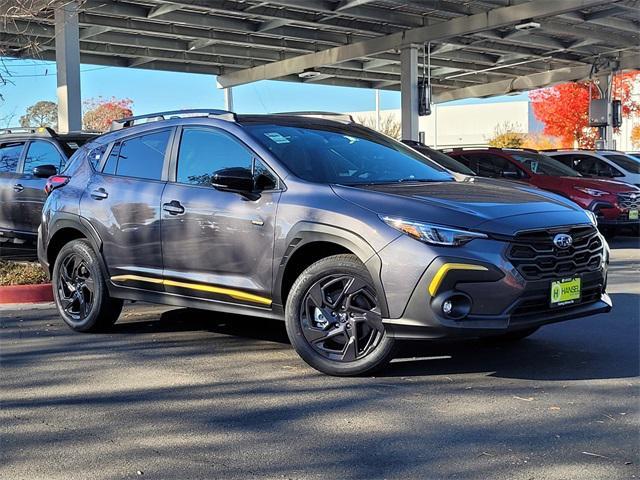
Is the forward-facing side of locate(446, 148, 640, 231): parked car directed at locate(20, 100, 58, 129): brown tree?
no

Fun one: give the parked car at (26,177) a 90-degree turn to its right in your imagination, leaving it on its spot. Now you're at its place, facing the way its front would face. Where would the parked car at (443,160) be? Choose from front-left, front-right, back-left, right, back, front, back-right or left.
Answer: back-left

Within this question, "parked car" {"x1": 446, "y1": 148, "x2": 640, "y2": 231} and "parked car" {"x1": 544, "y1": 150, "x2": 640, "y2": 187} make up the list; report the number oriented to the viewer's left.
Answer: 0

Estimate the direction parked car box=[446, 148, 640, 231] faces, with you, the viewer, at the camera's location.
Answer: facing the viewer and to the right of the viewer

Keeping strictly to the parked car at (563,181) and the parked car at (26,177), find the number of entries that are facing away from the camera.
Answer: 0

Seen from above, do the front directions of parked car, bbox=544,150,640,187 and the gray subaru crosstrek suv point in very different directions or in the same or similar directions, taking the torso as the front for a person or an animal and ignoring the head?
same or similar directions

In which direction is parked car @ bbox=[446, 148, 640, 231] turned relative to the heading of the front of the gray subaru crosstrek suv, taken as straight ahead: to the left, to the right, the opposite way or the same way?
the same way

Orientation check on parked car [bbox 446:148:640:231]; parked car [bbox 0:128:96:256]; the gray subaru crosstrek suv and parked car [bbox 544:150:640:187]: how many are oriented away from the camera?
0

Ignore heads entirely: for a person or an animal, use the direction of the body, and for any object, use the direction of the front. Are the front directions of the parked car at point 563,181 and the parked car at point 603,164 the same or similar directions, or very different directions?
same or similar directions

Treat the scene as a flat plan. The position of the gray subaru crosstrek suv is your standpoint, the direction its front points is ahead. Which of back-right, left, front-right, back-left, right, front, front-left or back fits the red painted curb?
back

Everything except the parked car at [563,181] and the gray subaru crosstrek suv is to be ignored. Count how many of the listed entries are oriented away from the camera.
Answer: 0

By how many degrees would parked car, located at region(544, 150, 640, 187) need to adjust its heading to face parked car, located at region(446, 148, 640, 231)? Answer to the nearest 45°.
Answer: approximately 45° to its right
